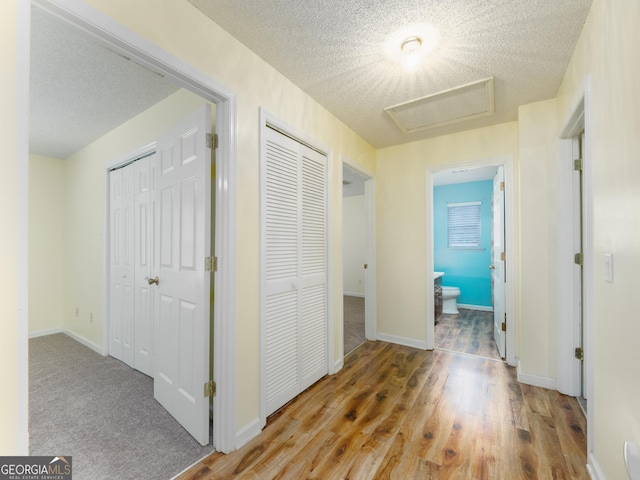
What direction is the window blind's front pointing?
toward the camera

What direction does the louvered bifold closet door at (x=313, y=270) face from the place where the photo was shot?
facing the viewer and to the right of the viewer

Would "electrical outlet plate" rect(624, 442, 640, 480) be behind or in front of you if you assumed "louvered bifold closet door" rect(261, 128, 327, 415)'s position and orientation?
in front

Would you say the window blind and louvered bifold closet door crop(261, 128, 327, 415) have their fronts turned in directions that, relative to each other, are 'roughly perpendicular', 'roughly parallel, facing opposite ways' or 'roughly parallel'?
roughly perpendicular

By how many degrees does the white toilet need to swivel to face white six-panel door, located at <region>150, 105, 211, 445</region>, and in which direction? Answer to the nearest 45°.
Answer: approximately 90° to its right

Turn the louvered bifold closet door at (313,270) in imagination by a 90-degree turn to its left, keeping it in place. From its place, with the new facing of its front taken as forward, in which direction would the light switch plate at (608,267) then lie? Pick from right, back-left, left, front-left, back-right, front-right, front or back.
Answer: right

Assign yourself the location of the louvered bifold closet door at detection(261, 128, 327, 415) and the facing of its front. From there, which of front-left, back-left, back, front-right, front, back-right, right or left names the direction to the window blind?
left

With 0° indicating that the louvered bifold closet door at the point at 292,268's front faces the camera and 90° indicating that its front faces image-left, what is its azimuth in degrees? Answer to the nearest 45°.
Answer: approximately 315°

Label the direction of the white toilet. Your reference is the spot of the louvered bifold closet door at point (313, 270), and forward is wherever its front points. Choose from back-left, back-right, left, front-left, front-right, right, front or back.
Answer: left

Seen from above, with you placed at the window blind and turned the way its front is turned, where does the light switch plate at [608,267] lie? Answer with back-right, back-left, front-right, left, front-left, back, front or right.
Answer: front

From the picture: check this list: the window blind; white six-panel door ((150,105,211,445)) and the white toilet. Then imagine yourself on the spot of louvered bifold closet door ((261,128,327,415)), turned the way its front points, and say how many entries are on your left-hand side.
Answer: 2

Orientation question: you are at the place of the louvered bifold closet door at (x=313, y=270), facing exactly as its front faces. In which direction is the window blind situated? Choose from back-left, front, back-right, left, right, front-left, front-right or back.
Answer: left

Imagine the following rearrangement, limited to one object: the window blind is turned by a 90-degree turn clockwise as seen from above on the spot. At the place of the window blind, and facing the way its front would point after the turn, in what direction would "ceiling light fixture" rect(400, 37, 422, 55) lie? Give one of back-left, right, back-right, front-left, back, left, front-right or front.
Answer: left
